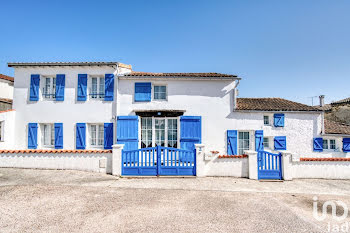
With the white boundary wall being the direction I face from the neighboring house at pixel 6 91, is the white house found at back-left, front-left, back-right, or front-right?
front-left

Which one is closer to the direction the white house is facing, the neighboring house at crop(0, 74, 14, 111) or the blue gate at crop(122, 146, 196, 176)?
the blue gate

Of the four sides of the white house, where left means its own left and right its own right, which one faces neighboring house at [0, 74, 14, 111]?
right

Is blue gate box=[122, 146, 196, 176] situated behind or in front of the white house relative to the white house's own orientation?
in front

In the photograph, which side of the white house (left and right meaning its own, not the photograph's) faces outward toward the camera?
front

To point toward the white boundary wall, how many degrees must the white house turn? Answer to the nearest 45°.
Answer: approximately 45° to its right

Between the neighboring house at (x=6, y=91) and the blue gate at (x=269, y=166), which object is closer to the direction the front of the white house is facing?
the blue gate

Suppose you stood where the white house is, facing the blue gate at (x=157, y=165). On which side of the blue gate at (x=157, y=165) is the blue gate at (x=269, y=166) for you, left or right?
left
